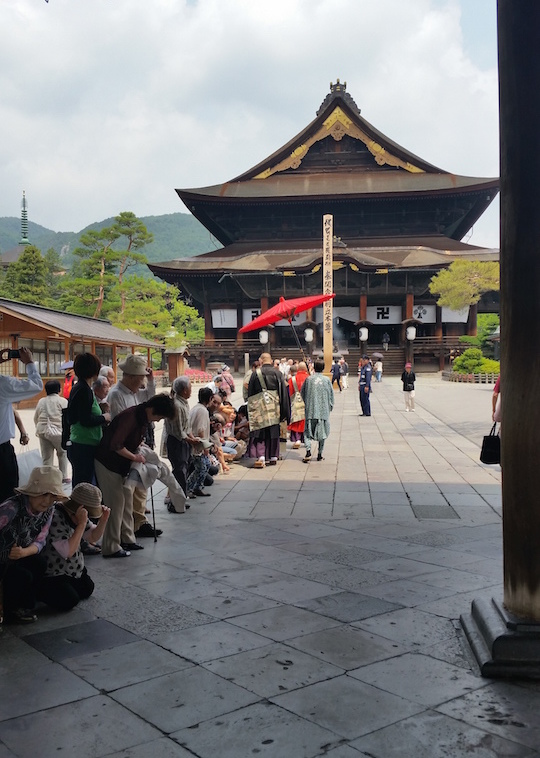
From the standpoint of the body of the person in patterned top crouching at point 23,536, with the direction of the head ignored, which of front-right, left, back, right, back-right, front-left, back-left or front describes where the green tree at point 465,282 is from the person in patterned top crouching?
left

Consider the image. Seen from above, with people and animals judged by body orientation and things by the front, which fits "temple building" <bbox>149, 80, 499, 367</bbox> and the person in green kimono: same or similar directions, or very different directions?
very different directions

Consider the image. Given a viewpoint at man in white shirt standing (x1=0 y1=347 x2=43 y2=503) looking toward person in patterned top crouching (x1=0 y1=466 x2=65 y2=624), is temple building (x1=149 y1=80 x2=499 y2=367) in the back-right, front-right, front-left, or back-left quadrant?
back-left

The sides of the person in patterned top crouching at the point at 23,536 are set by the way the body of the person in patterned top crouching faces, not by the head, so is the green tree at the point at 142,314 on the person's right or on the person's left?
on the person's left

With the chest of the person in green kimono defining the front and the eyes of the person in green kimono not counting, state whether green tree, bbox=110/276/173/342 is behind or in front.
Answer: in front

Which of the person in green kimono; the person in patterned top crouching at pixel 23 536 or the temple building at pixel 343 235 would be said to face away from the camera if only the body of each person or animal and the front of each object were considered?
the person in green kimono

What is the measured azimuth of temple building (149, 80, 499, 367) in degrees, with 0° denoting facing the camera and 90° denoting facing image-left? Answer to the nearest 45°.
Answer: approximately 0°

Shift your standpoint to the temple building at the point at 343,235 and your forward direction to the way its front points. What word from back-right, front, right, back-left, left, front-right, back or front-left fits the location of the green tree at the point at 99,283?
right

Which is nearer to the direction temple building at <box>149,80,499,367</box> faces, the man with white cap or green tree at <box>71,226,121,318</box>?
the man with white cap

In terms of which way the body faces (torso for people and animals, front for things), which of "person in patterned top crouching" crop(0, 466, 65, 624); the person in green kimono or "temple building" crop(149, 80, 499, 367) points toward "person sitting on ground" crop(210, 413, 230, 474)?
the temple building

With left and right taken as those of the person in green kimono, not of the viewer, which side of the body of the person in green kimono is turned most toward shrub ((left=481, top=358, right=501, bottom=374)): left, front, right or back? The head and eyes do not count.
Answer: front

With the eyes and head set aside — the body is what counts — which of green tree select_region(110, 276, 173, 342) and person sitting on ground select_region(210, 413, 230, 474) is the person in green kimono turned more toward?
the green tree

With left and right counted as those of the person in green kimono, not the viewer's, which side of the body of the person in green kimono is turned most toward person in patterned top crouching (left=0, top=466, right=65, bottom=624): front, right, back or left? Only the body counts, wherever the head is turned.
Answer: back

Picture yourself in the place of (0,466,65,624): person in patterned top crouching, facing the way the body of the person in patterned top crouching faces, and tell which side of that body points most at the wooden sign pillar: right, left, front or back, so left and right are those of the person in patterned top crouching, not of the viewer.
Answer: left

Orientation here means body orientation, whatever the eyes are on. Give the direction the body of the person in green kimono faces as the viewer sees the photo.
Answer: away from the camera
